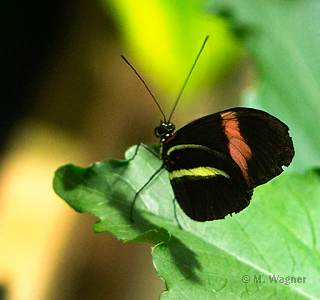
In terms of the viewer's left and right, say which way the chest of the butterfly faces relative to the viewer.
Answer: facing to the left of the viewer
